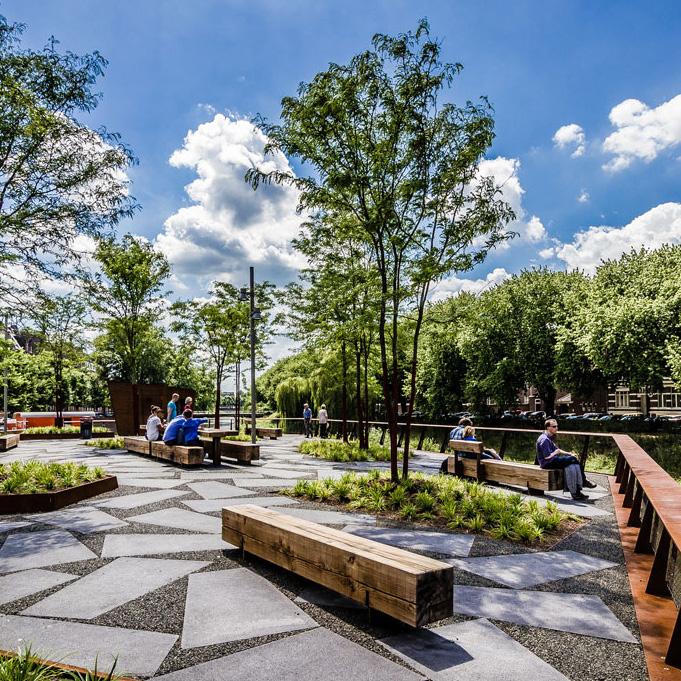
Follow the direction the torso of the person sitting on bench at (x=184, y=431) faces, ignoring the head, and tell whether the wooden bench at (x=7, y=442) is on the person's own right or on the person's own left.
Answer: on the person's own left

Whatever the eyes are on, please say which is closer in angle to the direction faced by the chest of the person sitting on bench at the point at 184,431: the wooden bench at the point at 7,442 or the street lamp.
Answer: the street lamp

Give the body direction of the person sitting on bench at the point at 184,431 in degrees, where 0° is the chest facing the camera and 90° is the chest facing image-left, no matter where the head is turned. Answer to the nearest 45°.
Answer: approximately 225°

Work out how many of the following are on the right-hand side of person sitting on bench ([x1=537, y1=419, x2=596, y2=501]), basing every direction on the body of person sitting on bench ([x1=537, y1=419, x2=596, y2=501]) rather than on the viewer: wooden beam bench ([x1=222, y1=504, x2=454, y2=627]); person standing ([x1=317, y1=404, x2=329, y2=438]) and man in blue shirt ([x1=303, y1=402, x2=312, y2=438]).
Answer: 1

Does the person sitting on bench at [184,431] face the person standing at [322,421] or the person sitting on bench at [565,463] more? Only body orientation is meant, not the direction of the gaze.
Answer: the person standing
